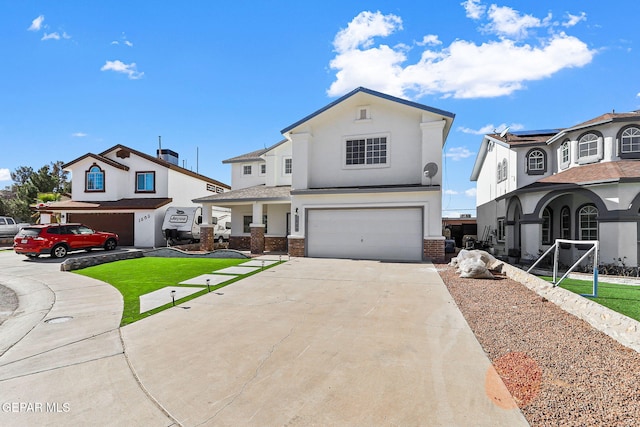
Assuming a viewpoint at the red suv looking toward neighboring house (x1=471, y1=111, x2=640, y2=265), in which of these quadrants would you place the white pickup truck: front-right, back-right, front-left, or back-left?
back-left

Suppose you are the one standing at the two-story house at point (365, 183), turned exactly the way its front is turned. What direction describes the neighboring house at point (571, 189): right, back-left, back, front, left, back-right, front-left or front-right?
left

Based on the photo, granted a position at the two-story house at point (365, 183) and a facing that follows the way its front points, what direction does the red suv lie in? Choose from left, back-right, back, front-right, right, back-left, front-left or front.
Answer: right

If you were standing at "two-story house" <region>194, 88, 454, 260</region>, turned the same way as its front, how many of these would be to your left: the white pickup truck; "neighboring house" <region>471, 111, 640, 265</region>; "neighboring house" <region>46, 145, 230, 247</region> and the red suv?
1

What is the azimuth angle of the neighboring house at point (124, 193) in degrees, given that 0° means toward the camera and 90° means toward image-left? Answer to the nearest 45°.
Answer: approximately 45°

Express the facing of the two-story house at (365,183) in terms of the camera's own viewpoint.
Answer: facing the viewer

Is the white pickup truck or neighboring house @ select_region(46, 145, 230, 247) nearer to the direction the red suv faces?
the neighboring house

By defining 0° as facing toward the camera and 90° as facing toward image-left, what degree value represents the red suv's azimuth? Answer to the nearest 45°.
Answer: approximately 225°

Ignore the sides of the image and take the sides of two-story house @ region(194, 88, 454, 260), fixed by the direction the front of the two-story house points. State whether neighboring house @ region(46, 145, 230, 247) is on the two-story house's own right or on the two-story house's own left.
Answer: on the two-story house's own right

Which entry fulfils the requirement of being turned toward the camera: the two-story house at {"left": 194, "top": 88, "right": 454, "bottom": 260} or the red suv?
the two-story house

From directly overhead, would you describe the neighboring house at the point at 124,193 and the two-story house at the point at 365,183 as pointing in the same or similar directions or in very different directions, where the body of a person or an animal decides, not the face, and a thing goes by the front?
same or similar directions
